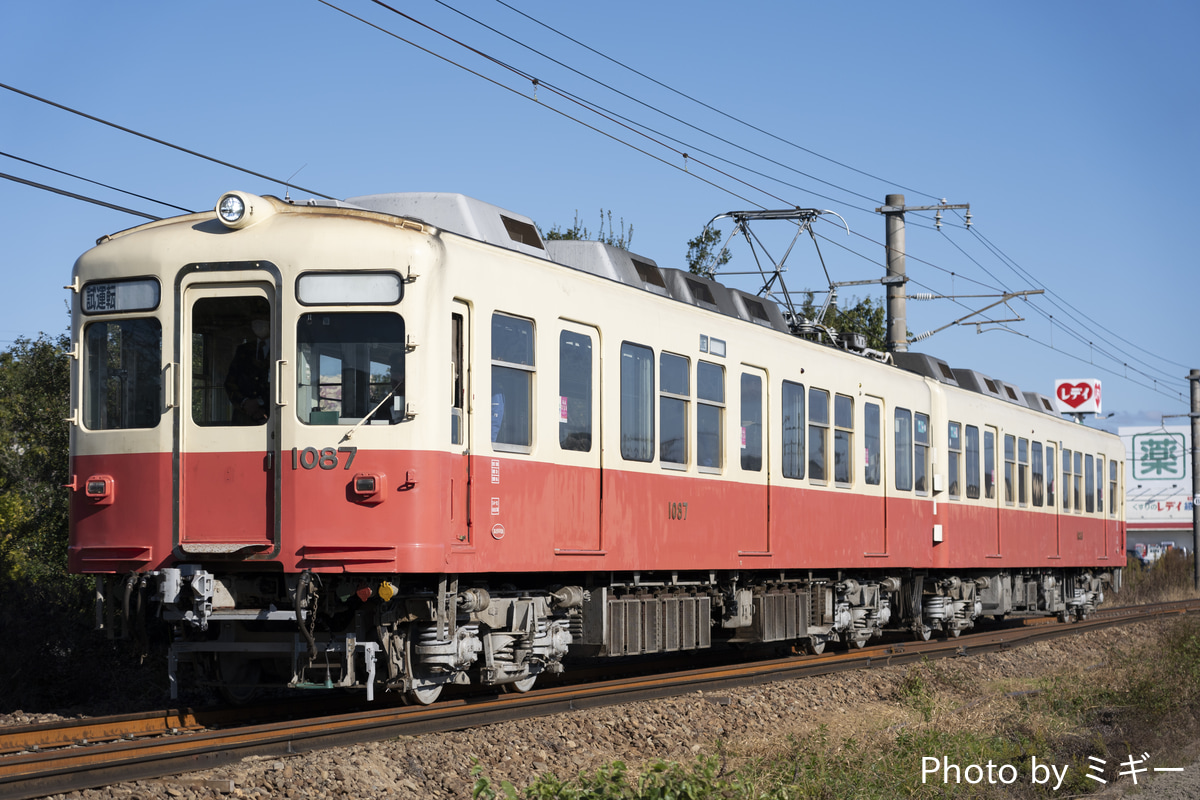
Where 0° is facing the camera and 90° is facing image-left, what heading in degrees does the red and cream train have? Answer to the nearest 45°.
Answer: approximately 45°

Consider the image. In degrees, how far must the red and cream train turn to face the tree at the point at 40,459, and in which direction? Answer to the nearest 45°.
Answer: approximately 90° to its right

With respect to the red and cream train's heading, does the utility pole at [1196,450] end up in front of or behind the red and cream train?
behind
